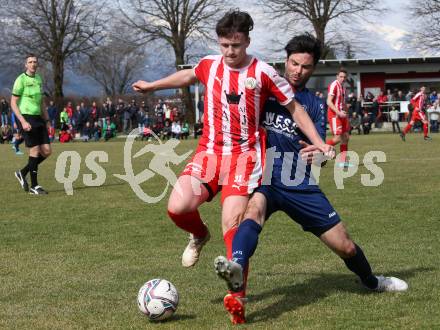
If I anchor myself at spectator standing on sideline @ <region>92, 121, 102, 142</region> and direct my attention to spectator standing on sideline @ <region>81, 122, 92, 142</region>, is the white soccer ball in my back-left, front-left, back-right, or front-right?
back-left

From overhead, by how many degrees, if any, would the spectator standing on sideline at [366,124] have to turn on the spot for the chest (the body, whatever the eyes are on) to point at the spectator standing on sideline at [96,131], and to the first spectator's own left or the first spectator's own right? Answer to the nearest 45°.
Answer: approximately 90° to the first spectator's own right

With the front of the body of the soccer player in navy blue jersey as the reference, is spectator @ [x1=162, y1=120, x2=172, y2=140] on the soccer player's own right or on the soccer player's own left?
on the soccer player's own right

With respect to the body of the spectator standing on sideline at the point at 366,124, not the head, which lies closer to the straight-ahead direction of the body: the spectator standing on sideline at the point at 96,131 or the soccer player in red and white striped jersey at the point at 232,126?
the soccer player in red and white striped jersey

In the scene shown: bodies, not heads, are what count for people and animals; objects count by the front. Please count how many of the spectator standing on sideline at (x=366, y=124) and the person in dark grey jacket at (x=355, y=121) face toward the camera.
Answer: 2

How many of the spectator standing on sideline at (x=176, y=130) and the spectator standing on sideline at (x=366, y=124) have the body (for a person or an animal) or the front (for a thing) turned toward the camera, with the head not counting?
2

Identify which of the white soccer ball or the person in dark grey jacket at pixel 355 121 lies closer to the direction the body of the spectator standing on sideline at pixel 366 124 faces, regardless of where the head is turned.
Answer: the white soccer ball
